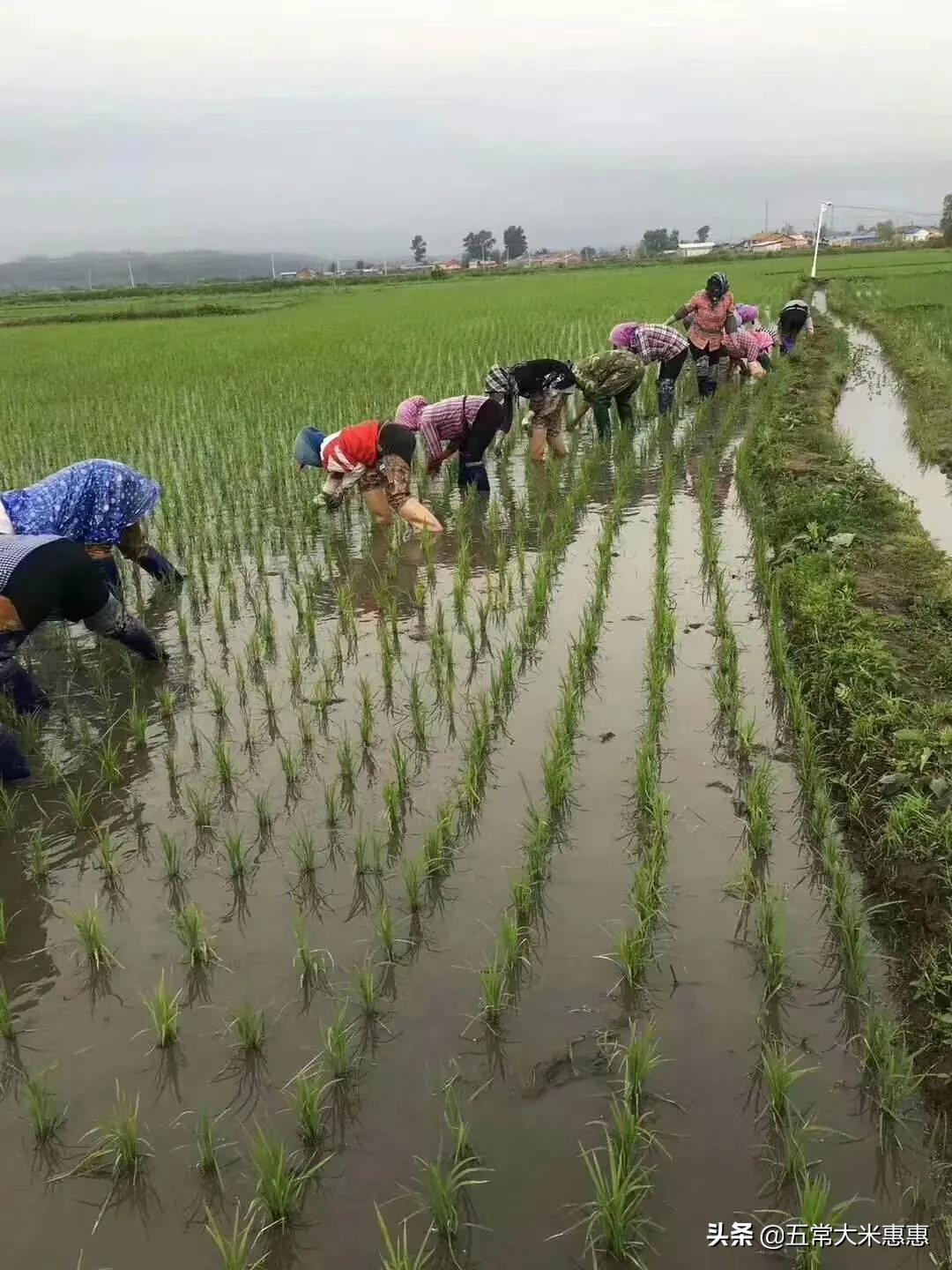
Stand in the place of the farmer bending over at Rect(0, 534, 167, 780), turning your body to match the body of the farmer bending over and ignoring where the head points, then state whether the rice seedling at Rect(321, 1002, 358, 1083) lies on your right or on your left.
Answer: on your left

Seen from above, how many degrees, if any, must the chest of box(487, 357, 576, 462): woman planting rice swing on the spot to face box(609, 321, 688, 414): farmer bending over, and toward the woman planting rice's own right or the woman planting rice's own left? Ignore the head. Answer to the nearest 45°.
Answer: approximately 135° to the woman planting rice's own right

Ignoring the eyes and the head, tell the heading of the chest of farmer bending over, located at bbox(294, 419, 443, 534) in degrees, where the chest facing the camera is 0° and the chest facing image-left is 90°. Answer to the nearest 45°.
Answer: approximately 90°

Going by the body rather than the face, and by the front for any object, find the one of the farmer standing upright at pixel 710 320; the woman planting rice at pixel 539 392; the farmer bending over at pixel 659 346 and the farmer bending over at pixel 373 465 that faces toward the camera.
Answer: the farmer standing upright at pixel 710 320

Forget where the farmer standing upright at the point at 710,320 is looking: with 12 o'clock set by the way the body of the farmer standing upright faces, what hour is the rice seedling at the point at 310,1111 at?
The rice seedling is roughly at 12 o'clock from the farmer standing upright.

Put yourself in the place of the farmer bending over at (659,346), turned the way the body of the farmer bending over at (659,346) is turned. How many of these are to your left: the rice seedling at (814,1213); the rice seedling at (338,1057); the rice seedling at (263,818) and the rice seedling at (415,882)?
4

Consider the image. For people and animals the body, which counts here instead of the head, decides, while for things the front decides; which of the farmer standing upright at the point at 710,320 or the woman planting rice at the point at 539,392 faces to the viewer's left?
the woman planting rice

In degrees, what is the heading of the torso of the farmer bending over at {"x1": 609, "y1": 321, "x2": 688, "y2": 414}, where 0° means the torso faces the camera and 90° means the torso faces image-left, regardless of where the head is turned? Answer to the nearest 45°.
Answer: approximately 90°

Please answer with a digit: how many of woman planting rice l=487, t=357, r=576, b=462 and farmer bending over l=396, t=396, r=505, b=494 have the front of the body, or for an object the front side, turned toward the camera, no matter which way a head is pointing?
0

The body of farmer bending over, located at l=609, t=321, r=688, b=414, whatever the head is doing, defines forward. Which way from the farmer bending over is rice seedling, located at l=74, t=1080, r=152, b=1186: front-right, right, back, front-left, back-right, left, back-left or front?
left

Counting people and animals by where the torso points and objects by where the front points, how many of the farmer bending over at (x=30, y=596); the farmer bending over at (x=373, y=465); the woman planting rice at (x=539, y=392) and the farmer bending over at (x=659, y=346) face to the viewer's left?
4

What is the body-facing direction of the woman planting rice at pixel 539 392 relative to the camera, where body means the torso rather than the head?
to the viewer's left

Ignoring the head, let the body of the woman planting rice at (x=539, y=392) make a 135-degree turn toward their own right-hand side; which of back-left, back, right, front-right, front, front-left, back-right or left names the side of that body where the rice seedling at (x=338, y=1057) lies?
back-right

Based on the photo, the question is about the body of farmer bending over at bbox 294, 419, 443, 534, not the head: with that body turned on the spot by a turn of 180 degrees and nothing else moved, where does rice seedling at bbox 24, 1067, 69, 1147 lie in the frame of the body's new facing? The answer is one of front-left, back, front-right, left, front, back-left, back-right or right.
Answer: right

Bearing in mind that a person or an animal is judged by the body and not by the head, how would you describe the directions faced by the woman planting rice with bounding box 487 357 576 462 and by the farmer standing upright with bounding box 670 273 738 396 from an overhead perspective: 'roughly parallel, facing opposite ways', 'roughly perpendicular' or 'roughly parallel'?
roughly perpendicular

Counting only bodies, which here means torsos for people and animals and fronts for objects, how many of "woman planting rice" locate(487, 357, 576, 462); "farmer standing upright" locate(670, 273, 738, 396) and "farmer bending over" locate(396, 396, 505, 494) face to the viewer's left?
2

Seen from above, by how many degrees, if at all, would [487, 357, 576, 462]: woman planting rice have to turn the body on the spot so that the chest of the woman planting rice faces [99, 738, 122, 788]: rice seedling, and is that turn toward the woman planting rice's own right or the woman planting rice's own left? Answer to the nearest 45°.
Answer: approximately 90° to the woman planting rice's own left

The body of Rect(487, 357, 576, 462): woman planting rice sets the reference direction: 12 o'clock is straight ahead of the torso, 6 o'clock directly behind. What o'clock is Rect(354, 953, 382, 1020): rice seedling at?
The rice seedling is roughly at 9 o'clock from the woman planting rice.
